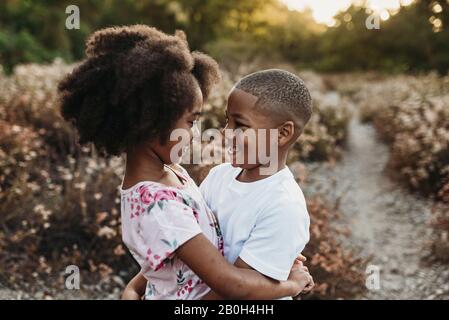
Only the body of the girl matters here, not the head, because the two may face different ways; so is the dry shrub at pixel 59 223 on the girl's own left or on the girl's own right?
on the girl's own left

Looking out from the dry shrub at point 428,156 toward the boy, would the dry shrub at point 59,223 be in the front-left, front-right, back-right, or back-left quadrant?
front-right

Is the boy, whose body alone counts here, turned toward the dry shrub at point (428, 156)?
no

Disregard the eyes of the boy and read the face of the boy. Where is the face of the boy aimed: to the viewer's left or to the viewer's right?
to the viewer's left

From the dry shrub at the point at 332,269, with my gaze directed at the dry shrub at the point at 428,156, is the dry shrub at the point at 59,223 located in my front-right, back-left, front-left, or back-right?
back-left

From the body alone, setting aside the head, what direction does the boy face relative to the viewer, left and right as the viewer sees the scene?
facing the viewer and to the left of the viewer

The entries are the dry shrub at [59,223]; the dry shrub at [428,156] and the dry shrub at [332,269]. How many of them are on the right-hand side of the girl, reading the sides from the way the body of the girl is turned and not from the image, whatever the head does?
0

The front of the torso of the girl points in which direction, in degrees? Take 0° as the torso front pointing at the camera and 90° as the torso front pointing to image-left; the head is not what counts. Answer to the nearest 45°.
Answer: approximately 270°

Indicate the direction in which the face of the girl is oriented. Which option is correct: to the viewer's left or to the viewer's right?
to the viewer's right

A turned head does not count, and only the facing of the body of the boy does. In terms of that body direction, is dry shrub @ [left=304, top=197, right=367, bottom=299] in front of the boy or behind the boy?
behind
